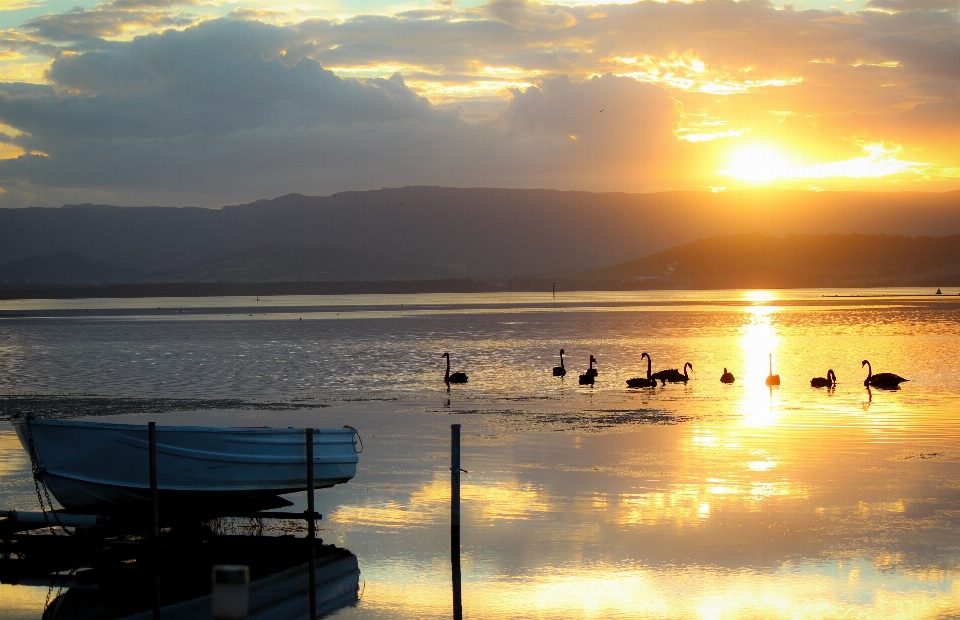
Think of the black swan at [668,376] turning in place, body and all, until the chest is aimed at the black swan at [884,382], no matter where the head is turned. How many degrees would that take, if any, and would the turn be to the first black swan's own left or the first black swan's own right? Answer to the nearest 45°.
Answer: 0° — it already faces it

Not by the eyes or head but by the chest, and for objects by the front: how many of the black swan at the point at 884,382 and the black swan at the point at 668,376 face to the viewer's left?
1

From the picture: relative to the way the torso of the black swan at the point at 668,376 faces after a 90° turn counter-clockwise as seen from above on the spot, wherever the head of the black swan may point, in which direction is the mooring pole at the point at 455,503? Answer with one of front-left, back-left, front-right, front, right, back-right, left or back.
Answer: back

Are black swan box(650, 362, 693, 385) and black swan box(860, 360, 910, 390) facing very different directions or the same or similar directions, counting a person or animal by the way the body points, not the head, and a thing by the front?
very different directions

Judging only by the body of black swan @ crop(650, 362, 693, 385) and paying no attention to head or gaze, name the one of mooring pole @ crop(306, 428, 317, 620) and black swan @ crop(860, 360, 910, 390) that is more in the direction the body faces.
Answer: the black swan

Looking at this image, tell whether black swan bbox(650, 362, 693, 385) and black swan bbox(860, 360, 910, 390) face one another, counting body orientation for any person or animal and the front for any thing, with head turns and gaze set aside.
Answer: yes

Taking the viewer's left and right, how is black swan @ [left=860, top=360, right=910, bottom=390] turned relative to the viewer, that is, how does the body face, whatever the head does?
facing to the left of the viewer

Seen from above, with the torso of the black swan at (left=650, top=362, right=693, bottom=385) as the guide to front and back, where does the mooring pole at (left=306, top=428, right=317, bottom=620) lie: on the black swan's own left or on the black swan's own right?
on the black swan's own right

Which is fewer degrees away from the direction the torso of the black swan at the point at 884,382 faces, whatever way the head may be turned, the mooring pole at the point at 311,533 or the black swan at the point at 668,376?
the black swan

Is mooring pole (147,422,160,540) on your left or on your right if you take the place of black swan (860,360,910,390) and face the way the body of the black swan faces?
on your left

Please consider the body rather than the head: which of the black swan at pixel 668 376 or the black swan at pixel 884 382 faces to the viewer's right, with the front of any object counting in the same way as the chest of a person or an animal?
the black swan at pixel 668 376

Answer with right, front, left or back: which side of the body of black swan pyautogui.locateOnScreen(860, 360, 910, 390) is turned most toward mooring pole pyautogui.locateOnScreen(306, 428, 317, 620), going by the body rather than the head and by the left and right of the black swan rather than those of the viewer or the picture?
left

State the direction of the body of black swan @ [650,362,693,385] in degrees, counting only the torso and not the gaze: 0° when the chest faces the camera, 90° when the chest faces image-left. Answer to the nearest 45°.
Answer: approximately 270°

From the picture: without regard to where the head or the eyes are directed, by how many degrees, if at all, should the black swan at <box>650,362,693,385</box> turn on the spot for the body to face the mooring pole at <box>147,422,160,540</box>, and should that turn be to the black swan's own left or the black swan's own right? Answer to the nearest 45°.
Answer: approximately 90° to the black swan's own right
